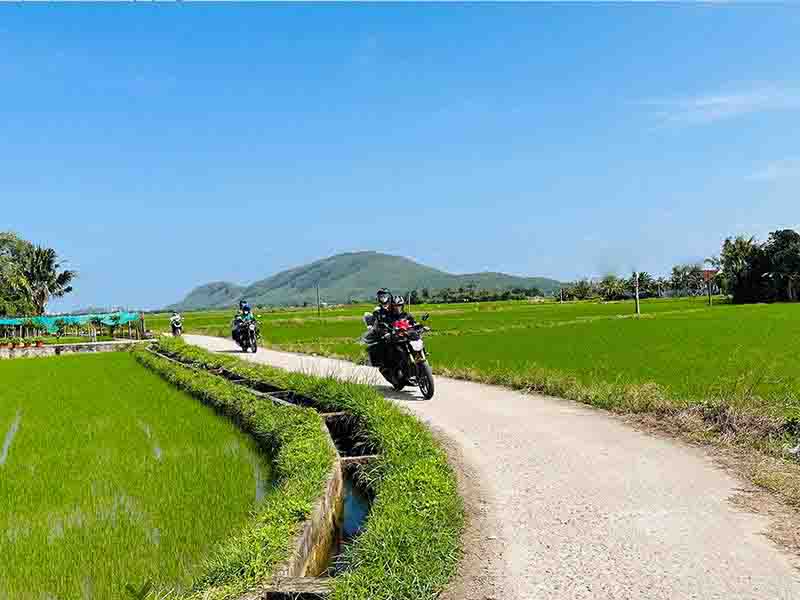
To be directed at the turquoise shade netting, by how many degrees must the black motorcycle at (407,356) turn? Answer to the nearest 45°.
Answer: approximately 180°

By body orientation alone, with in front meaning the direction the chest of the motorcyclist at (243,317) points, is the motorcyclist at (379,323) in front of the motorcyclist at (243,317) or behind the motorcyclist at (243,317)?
in front

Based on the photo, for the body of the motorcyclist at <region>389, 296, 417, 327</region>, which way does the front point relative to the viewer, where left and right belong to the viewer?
facing the viewer and to the right of the viewer

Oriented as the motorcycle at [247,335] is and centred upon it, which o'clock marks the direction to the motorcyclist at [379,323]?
The motorcyclist is roughly at 1 o'clock from the motorcycle.

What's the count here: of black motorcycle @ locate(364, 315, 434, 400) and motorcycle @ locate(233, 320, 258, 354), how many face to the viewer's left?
0

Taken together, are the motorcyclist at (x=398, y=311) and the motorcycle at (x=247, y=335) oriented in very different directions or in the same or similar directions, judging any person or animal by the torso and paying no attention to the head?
same or similar directions

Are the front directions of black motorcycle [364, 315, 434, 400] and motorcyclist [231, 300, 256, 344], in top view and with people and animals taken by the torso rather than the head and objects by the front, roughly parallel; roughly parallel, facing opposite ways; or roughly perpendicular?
roughly parallel

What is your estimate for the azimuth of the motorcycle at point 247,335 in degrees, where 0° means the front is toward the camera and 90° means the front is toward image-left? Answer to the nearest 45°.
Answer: approximately 315°

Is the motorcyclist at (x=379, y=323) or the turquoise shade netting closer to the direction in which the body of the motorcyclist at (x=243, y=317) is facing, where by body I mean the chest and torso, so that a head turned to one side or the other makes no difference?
the motorcyclist

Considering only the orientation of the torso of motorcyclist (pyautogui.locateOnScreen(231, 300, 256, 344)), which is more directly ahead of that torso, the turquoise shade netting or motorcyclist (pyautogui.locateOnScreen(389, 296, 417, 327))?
the motorcyclist

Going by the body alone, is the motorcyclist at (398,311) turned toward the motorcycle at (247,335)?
no

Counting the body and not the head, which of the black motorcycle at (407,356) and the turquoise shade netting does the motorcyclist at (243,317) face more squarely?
the black motorcycle

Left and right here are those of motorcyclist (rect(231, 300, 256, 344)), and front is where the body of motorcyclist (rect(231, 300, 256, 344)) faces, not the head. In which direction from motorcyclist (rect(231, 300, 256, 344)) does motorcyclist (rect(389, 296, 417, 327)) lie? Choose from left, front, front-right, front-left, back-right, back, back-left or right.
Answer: front-right

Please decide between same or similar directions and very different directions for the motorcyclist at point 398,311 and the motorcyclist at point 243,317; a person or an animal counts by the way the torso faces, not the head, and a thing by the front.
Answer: same or similar directions

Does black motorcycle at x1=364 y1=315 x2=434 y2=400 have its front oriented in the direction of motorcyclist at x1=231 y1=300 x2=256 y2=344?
no

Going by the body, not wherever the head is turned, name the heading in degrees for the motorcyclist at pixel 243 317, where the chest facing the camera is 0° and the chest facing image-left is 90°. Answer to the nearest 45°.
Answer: approximately 315°
